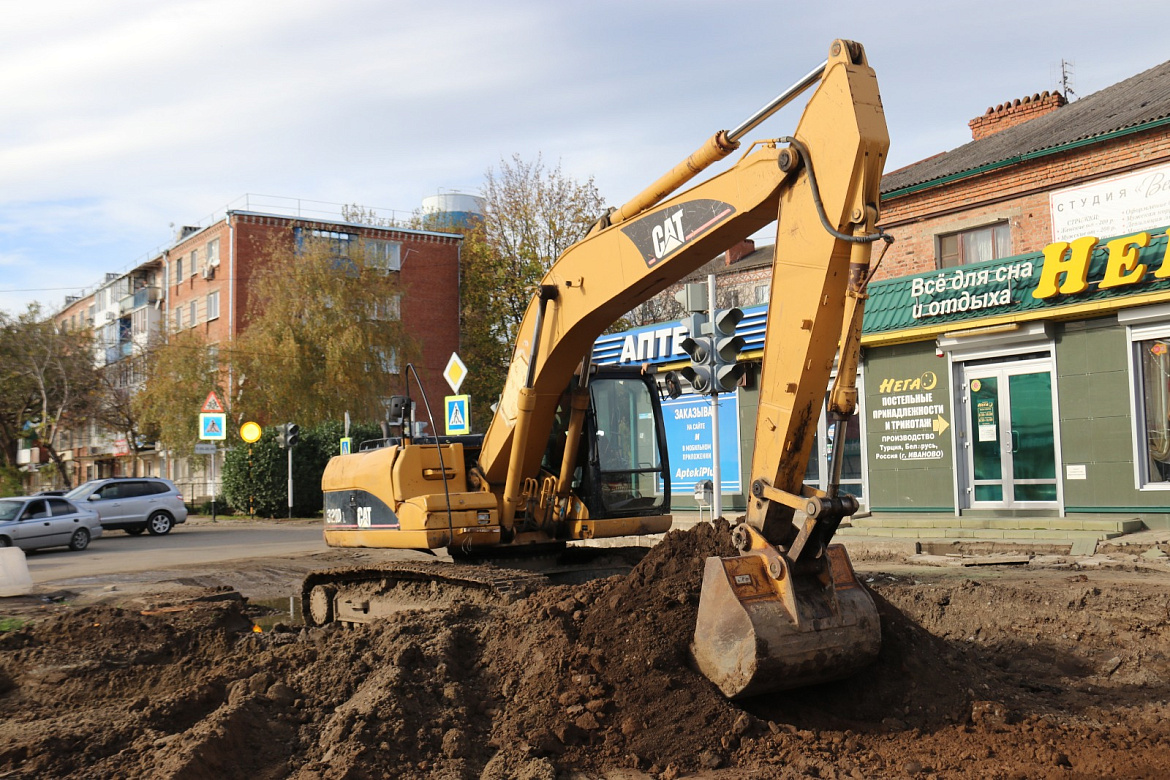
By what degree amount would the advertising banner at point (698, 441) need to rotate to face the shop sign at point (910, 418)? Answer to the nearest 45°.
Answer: approximately 90° to its left
